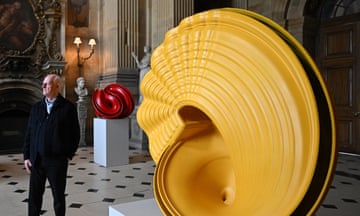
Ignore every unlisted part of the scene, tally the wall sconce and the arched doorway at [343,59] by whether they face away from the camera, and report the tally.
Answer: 0

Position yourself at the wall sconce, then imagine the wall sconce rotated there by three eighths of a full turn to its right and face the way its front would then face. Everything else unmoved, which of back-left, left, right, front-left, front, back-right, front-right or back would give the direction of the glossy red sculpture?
left

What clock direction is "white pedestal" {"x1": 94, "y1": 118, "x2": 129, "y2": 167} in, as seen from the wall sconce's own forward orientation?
The white pedestal is roughly at 1 o'clock from the wall sconce.

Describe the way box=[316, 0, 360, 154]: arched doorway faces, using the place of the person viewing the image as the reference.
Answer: facing the viewer and to the left of the viewer

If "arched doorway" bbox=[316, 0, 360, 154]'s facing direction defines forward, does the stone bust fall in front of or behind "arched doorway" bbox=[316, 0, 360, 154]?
in front

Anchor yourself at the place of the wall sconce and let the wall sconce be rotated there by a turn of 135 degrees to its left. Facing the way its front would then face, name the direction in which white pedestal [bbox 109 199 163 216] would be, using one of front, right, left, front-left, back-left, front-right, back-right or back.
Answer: back

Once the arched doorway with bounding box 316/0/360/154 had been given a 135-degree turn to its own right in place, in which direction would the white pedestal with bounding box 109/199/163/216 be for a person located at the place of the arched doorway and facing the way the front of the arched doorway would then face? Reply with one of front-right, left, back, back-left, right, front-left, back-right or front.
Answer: back

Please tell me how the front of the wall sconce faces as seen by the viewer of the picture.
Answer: facing the viewer and to the right of the viewer

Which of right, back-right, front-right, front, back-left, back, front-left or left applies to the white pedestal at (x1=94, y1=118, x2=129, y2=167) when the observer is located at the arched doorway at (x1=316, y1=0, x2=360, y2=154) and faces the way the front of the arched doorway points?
front
